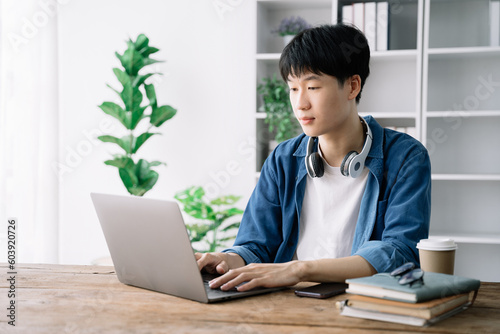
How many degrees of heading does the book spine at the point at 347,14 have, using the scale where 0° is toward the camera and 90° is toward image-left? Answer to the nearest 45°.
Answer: approximately 0°

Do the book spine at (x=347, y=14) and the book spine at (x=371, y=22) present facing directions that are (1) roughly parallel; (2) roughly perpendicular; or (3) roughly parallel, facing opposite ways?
roughly parallel

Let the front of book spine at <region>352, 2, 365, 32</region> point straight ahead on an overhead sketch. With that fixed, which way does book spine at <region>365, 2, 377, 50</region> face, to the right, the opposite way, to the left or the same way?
the same way

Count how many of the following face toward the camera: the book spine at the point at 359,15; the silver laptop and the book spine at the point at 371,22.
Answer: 2

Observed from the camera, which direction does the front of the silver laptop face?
facing away from the viewer and to the right of the viewer

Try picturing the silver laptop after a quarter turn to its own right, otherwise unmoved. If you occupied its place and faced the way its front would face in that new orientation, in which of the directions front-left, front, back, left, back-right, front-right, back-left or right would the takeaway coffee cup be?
front-left

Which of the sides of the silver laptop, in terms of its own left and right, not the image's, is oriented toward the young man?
front

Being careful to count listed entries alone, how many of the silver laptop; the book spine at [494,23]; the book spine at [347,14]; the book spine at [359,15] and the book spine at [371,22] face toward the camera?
4

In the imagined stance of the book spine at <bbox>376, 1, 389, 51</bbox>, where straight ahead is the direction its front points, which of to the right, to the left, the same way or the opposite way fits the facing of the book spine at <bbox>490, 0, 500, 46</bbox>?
the same way

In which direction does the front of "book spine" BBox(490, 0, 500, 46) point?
toward the camera

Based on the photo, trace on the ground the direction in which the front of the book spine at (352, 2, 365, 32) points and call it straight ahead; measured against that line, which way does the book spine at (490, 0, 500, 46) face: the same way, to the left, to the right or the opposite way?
the same way

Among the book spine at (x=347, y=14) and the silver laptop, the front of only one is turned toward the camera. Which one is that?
the book spine

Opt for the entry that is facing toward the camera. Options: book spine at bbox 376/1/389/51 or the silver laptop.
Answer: the book spine

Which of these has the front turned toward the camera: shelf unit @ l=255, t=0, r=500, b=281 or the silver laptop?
the shelf unit

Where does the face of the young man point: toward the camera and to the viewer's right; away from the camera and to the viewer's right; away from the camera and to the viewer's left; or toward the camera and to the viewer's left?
toward the camera and to the viewer's left

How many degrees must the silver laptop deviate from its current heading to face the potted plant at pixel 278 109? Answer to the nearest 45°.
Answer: approximately 45° to its left

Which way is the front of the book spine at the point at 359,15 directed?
toward the camera

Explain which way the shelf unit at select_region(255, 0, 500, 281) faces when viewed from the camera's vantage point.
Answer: facing the viewer
